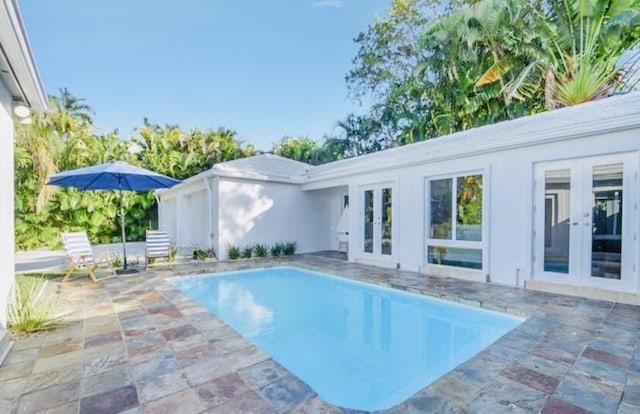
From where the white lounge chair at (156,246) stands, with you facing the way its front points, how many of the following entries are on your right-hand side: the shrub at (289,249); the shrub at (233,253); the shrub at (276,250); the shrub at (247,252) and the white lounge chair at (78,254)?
1

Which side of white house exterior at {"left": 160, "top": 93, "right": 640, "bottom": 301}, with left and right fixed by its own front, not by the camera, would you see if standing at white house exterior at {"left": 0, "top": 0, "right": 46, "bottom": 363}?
front

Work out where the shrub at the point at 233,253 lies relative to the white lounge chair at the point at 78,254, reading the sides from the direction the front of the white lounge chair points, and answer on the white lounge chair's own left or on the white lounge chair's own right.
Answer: on the white lounge chair's own left

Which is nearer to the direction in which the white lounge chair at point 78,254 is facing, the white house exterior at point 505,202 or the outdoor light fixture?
the white house exterior

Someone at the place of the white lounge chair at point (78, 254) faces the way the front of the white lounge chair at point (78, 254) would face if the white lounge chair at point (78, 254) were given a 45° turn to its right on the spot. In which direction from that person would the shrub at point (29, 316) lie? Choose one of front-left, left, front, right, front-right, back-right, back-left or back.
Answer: front

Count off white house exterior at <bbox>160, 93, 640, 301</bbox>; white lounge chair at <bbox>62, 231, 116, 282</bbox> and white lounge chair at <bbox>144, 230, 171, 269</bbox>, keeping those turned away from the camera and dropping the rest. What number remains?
0

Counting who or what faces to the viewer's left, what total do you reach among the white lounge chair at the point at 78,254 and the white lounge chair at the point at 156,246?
0

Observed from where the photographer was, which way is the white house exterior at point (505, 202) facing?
facing the viewer and to the left of the viewer

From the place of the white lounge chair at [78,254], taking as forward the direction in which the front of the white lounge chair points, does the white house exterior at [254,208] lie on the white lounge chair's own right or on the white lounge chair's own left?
on the white lounge chair's own left

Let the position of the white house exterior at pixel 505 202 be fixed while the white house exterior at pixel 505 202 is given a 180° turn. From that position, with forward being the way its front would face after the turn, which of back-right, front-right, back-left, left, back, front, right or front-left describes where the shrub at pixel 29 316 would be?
back

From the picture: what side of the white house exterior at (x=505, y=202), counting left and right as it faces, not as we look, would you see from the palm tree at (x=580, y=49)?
back

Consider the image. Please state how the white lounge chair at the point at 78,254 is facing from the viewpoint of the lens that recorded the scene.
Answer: facing the viewer and to the right of the viewer

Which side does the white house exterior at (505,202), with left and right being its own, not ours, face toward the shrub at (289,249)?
right
